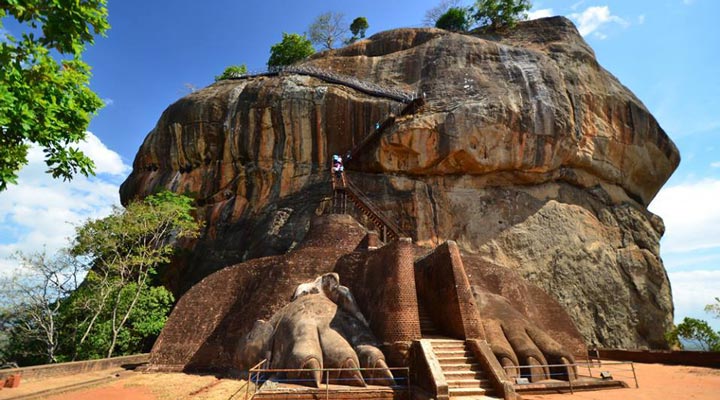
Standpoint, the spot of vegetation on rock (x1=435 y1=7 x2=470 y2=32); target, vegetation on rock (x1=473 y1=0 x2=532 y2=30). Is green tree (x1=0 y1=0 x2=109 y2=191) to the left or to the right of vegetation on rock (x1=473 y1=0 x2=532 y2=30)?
right

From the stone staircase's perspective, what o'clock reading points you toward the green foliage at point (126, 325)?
The green foliage is roughly at 4 o'clock from the stone staircase.

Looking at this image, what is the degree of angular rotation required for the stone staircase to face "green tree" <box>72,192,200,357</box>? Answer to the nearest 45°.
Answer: approximately 90° to its right

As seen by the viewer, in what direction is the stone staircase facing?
toward the camera

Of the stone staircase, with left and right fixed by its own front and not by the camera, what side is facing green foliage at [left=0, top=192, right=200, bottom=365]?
right

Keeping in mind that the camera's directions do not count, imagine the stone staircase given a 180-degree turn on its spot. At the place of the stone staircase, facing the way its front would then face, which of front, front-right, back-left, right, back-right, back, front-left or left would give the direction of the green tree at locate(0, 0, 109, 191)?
back-left
